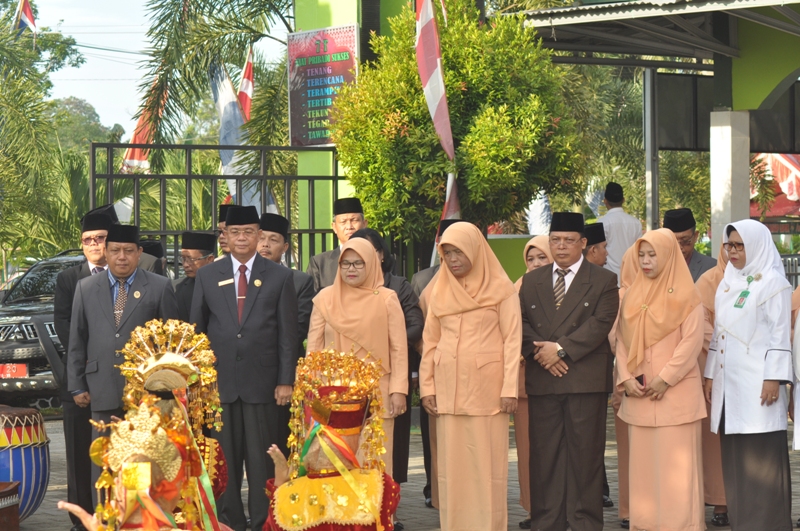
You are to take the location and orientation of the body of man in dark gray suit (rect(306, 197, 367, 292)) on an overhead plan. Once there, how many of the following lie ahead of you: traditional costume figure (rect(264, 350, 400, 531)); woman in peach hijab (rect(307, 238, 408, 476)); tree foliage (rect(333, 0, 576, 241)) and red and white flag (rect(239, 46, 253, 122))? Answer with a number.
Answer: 2

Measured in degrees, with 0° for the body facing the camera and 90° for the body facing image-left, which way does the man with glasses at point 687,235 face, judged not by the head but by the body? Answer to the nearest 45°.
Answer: approximately 45°

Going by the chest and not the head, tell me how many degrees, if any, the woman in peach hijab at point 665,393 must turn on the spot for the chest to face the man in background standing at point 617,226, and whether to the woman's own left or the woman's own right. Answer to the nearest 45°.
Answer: approximately 135° to the woman's own right

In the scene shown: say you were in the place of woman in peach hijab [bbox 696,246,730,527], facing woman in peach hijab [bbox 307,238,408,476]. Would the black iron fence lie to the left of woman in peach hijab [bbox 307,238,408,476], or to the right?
right

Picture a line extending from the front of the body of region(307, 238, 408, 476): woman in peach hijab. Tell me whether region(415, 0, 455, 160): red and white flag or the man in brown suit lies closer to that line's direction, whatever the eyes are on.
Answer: the man in brown suit

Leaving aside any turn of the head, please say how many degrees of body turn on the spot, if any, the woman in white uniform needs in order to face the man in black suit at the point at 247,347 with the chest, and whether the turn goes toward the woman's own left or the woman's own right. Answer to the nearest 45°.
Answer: approximately 45° to the woman's own right

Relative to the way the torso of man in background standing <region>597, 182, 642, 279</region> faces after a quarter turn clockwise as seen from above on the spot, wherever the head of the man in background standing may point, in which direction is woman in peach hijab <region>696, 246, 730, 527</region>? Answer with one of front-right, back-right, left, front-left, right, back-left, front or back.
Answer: right

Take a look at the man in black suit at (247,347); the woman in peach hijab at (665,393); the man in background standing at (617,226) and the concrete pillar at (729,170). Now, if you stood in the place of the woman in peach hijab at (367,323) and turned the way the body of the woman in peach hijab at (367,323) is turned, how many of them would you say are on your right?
1

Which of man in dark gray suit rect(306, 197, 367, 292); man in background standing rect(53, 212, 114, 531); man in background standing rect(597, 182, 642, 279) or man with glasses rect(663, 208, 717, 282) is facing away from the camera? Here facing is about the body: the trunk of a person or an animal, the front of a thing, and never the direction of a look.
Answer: man in background standing rect(597, 182, 642, 279)

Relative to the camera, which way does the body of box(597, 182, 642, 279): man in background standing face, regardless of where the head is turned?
away from the camera

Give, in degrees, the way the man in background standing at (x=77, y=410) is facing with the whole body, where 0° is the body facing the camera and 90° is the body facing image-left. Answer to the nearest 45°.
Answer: approximately 0°

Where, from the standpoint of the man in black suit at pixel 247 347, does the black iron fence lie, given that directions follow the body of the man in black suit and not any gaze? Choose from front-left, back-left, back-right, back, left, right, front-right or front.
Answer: back
